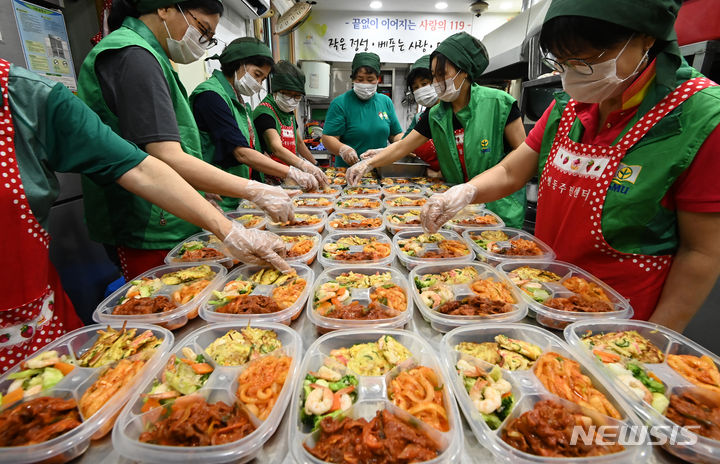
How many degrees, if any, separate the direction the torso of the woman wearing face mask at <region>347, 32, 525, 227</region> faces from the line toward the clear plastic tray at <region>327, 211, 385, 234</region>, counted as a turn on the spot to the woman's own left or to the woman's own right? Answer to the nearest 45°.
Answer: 0° — they already face it

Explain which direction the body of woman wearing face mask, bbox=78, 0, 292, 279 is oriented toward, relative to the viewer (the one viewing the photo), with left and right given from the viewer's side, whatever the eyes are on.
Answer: facing to the right of the viewer

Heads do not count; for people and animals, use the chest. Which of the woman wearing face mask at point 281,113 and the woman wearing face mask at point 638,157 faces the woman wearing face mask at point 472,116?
the woman wearing face mask at point 281,113

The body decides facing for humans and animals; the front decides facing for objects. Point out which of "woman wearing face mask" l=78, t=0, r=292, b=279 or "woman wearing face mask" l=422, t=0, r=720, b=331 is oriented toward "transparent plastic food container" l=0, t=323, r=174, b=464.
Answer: "woman wearing face mask" l=422, t=0, r=720, b=331

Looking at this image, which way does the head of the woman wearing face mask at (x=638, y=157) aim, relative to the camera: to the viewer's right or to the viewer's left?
to the viewer's left

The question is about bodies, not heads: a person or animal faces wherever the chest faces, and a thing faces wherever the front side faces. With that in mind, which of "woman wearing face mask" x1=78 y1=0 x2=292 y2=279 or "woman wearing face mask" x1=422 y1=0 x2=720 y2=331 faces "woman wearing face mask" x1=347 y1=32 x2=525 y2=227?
"woman wearing face mask" x1=78 y1=0 x2=292 y2=279
